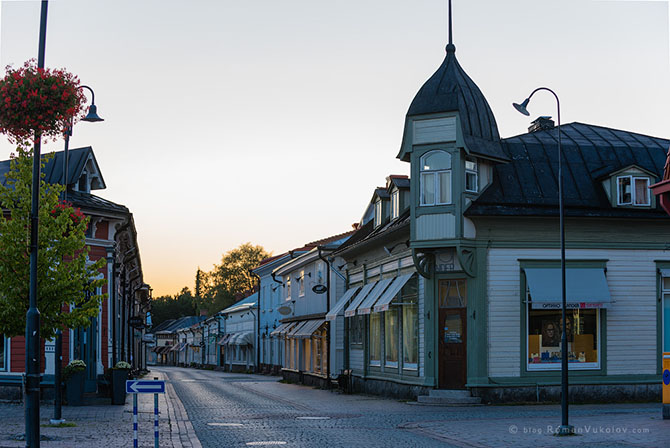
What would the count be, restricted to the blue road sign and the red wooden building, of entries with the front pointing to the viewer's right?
1

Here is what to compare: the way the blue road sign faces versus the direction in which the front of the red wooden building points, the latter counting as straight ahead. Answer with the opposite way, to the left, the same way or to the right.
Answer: to the right

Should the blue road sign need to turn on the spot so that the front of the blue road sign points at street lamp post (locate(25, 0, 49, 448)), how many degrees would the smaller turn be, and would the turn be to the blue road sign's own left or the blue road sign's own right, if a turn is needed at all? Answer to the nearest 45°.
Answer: approximately 90° to the blue road sign's own right

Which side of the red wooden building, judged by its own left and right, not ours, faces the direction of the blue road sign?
right

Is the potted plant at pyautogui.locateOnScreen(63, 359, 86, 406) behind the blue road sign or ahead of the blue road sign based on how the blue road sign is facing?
behind

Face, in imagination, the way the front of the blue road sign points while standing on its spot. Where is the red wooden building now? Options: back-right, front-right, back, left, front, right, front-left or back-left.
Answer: back

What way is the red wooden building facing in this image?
to the viewer's right

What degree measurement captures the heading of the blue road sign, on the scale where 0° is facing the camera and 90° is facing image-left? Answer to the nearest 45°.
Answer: approximately 0°

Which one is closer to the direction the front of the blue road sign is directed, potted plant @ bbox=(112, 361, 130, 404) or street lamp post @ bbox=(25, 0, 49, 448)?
the street lamp post
